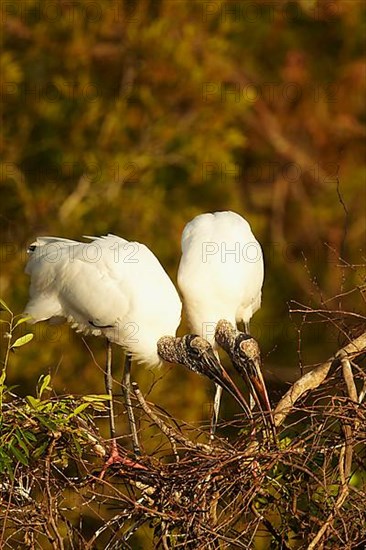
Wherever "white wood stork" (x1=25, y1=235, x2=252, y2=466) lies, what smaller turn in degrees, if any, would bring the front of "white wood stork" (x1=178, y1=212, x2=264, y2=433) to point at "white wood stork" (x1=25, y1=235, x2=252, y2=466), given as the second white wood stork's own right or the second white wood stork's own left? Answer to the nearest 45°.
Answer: approximately 90° to the second white wood stork's own right

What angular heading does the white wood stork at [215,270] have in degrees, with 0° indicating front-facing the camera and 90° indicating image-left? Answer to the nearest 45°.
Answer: approximately 0°

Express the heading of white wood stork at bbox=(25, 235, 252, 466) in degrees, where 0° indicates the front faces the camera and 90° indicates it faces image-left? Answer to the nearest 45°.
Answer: approximately 270°

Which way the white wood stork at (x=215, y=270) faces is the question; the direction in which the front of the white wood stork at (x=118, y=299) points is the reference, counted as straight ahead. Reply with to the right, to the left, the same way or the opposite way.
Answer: to the right

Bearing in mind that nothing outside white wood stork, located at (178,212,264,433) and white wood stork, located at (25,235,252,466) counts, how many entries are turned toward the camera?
1
